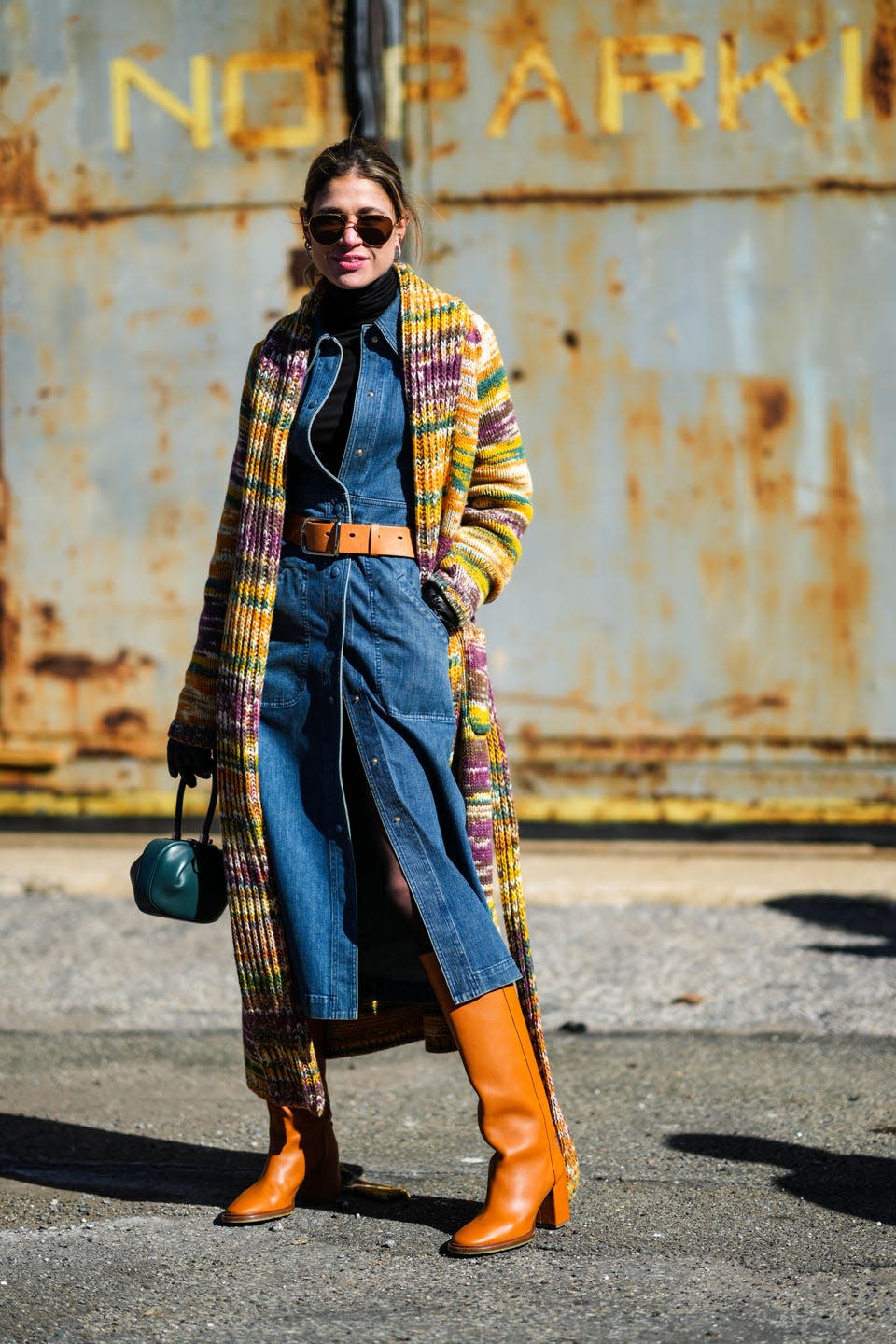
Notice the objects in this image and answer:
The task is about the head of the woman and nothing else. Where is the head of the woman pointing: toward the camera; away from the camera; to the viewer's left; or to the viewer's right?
toward the camera
